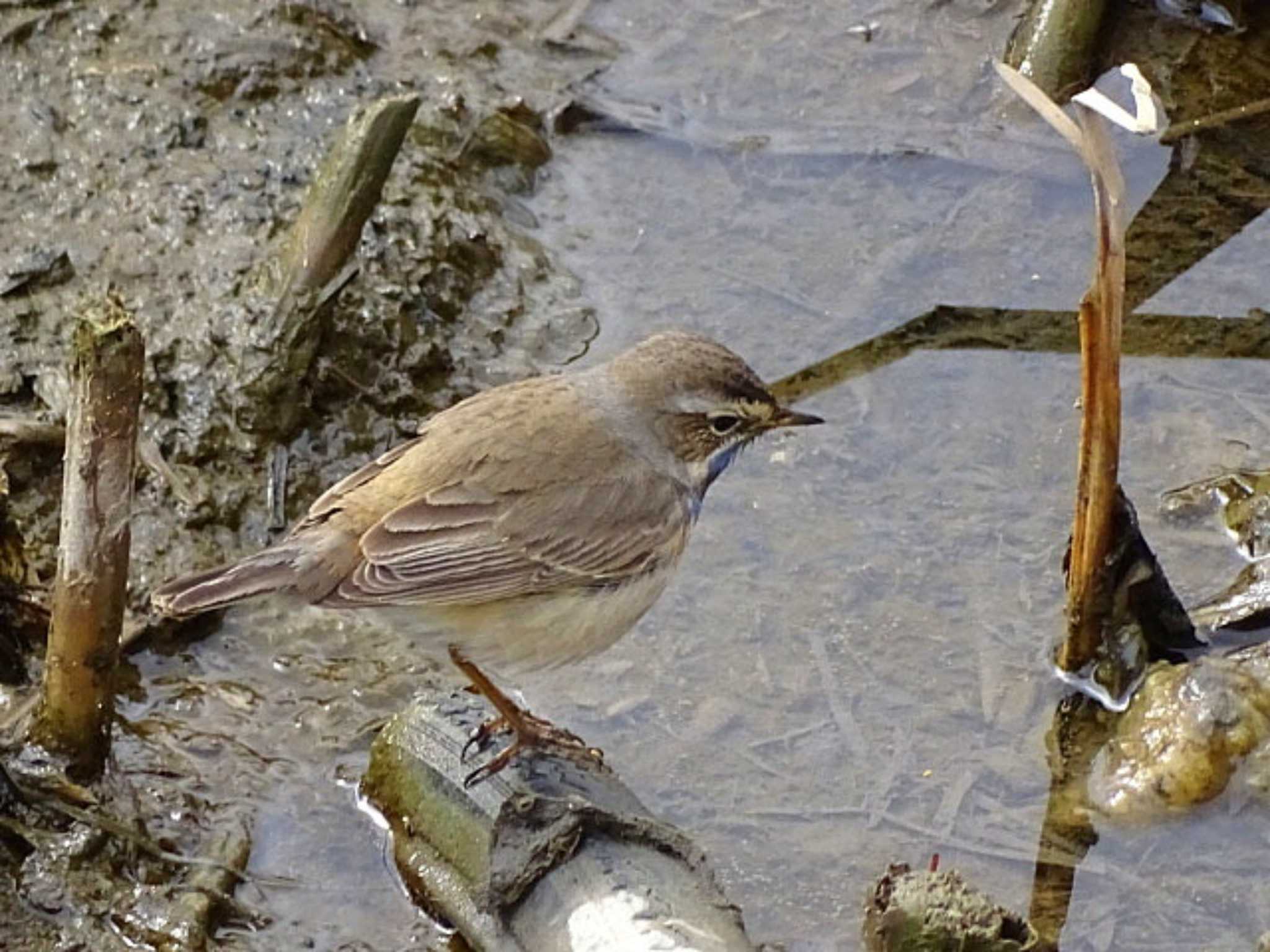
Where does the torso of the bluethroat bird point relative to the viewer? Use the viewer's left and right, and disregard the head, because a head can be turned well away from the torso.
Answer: facing to the right of the viewer

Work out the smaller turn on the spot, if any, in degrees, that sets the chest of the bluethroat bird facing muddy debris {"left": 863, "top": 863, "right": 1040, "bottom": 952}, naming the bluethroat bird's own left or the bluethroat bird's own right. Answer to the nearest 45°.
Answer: approximately 45° to the bluethroat bird's own right

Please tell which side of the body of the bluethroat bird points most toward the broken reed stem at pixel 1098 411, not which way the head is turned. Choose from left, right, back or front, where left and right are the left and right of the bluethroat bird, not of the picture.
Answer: front

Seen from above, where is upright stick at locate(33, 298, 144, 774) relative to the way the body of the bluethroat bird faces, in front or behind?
behind

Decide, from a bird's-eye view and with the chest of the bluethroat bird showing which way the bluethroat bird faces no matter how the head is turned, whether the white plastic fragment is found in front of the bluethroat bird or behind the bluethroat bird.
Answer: in front

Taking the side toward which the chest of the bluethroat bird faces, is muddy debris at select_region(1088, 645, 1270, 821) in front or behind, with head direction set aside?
in front

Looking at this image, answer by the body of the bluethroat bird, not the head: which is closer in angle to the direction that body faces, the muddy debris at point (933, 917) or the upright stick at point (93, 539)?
the muddy debris

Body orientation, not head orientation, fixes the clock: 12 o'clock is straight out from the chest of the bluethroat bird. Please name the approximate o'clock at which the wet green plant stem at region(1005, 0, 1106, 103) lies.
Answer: The wet green plant stem is roughly at 10 o'clock from the bluethroat bird.
